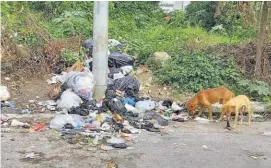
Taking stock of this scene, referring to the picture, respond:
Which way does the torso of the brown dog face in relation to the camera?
to the viewer's left

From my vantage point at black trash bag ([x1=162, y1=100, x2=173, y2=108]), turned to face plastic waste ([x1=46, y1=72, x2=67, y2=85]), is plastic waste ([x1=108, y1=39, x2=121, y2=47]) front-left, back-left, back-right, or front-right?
front-right

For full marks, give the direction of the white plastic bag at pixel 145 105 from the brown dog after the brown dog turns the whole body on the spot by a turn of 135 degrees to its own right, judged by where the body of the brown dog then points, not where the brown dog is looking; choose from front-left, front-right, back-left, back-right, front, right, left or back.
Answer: back-left

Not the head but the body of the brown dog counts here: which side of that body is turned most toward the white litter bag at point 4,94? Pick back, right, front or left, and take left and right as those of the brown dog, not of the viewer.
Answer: front

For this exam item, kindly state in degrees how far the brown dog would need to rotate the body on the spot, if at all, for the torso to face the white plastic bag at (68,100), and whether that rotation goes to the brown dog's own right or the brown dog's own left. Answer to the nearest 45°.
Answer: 0° — it already faces it

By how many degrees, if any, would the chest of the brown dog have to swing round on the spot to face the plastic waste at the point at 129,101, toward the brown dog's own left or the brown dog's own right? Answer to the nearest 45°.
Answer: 0° — it already faces it

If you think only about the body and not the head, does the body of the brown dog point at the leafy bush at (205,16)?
no

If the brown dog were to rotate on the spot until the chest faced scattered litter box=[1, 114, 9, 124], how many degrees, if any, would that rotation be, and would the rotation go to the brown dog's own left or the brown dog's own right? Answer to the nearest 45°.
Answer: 0° — it already faces it

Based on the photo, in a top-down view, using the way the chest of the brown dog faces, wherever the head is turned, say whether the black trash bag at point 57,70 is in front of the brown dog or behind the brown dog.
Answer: in front

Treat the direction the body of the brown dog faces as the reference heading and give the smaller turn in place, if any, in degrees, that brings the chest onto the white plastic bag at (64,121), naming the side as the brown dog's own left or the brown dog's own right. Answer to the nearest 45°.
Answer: approximately 45° to the brown dog's own left

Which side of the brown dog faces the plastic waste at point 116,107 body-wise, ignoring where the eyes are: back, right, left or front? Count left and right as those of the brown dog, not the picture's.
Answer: front

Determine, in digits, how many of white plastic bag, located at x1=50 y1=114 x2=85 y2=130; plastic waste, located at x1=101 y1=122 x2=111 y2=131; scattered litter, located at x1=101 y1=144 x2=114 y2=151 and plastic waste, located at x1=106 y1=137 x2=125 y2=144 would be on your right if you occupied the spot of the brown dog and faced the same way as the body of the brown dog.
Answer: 0

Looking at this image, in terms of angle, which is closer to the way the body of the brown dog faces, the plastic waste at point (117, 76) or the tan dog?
the plastic waste

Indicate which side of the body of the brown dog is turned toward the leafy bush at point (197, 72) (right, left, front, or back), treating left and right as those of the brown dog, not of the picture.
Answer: right

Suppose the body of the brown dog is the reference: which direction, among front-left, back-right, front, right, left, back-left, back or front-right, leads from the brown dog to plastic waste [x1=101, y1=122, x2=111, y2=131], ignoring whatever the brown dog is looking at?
front-left

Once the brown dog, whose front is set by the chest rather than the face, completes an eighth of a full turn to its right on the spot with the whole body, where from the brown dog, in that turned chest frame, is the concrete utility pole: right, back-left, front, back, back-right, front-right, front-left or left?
front-left

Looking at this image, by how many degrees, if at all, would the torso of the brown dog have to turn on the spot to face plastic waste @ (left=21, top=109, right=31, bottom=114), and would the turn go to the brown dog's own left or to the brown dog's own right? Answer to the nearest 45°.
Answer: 0° — it already faces it

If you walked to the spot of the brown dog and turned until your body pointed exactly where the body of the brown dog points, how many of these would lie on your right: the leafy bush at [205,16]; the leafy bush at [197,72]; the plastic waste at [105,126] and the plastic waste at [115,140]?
2
